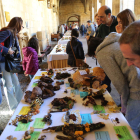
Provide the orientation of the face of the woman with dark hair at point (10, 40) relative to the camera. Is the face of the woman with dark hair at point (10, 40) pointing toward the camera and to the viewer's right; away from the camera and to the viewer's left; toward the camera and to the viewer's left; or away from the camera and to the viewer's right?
away from the camera and to the viewer's right

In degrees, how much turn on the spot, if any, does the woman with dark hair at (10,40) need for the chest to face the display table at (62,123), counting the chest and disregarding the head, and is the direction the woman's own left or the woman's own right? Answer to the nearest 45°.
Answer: approximately 90° to the woman's own right

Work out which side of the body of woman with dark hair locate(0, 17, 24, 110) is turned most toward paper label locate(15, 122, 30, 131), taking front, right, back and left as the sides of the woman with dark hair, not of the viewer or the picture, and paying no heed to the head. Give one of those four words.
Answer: right

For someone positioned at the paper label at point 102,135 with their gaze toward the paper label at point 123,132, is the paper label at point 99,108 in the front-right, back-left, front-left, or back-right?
front-left

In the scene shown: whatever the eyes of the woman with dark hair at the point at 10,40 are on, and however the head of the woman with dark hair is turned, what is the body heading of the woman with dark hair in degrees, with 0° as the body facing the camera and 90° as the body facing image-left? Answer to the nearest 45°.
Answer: approximately 270°

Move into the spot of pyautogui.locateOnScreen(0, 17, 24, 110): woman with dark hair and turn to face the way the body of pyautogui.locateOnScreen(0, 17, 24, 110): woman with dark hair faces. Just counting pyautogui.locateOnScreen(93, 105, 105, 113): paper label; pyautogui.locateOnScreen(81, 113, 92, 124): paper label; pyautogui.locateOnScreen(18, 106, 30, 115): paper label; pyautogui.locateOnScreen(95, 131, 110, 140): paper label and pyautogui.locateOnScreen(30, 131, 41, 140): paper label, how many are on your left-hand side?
0

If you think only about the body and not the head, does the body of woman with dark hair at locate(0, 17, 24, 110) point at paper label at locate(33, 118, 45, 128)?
no

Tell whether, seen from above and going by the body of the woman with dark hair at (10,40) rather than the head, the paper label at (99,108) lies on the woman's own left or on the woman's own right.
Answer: on the woman's own right
